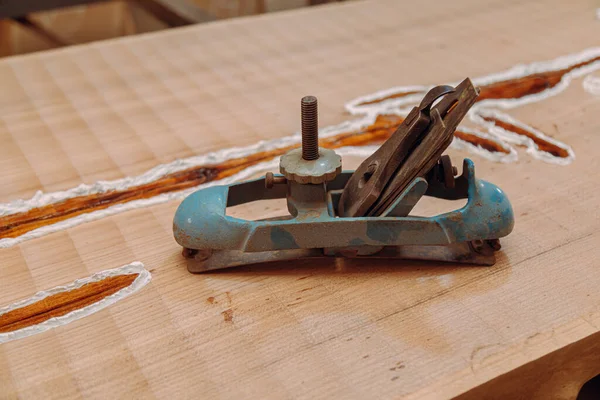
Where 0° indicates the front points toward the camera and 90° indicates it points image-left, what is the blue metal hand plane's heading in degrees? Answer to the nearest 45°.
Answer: approximately 90°
